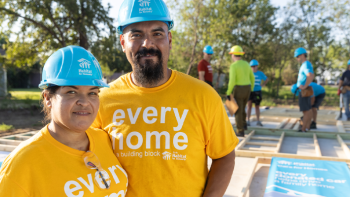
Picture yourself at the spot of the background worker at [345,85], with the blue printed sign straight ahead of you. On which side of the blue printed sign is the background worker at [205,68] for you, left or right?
right

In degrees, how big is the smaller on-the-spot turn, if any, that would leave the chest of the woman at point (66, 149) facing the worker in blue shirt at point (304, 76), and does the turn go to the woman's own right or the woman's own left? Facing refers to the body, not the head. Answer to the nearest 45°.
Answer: approximately 90° to the woman's own left

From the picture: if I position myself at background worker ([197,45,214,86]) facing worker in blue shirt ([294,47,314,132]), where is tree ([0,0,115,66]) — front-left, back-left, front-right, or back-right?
back-left

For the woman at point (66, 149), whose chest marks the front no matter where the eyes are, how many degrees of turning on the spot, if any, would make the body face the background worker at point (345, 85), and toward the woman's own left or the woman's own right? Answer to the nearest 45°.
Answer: approximately 90° to the woman's own left

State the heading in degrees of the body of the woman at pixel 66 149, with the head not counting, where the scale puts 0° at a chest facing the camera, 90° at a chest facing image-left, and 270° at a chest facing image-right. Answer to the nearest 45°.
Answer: approximately 315°

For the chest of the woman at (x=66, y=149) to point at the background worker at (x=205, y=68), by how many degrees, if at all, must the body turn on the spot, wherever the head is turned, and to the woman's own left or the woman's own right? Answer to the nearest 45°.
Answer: approximately 90° to the woman's own left
